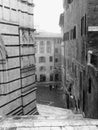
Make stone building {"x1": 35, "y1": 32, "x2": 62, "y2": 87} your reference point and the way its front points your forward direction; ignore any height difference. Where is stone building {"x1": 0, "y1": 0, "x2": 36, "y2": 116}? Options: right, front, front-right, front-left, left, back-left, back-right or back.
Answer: front

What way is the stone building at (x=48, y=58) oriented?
toward the camera
